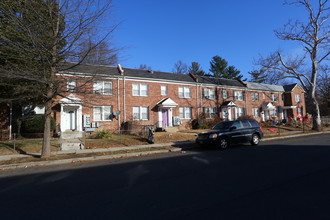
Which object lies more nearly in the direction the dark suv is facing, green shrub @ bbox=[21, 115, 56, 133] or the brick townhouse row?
the green shrub

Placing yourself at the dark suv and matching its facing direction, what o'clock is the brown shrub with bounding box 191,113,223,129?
The brown shrub is roughly at 4 o'clock from the dark suv.

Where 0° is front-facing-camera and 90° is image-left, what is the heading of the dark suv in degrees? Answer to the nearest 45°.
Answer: approximately 45°
